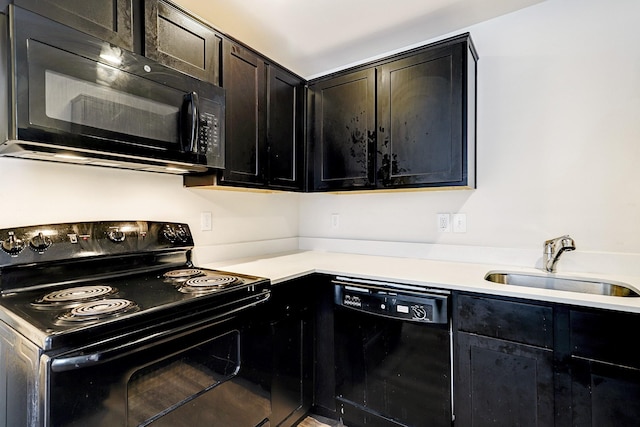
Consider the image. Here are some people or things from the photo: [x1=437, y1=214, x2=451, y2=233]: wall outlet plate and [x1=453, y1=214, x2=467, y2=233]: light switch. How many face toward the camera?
2

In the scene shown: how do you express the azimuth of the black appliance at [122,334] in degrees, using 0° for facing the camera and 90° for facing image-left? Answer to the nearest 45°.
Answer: approximately 315°

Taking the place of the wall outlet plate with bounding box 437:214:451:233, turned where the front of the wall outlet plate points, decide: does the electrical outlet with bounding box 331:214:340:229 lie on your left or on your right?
on your right

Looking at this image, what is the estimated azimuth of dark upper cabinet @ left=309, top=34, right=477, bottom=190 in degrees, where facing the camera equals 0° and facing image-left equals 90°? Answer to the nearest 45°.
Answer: approximately 45°

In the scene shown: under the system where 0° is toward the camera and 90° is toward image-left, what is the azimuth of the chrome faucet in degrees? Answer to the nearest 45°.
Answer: approximately 315°

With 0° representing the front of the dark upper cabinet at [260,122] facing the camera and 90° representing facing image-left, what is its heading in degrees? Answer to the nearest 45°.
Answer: approximately 315°

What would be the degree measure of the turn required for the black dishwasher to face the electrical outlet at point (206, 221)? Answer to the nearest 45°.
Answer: approximately 45° to its right
